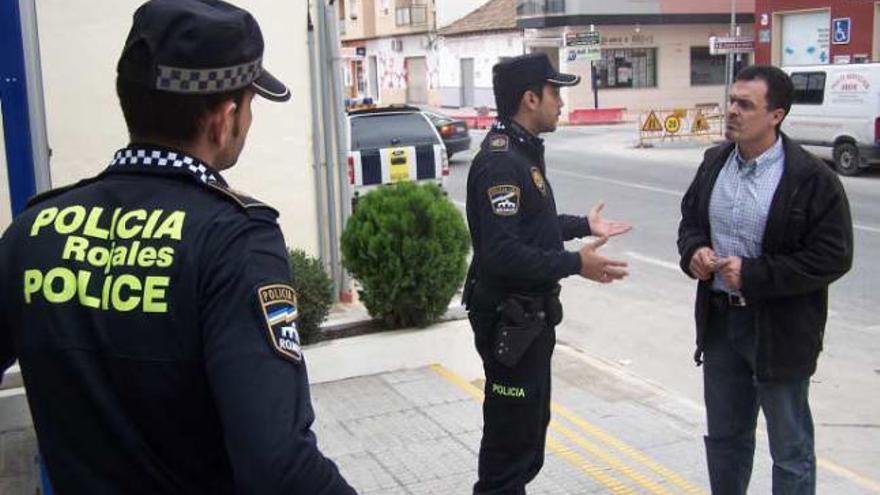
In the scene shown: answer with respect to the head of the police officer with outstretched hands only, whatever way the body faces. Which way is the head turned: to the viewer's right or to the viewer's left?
to the viewer's right

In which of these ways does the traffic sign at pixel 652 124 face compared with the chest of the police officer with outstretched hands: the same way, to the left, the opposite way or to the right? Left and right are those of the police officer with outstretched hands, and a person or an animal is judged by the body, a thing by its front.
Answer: to the right

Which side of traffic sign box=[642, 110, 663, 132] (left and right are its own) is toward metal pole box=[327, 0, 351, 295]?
front

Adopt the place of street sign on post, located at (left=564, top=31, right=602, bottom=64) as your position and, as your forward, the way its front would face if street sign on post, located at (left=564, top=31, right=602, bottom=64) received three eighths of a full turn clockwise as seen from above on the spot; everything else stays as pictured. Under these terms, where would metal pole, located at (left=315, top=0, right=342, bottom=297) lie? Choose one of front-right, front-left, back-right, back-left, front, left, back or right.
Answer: back-left

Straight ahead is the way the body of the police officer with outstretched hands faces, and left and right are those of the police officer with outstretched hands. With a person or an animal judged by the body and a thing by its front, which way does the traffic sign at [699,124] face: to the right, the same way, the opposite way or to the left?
to the right

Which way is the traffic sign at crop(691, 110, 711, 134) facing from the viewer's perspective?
toward the camera

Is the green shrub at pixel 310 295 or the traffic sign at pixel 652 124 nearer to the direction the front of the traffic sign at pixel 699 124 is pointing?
the green shrub

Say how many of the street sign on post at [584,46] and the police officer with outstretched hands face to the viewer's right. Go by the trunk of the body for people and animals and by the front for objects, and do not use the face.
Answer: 1

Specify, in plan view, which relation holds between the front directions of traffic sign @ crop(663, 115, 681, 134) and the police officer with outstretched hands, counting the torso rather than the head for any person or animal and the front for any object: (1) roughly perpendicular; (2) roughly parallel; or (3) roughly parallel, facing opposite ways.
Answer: roughly perpendicular

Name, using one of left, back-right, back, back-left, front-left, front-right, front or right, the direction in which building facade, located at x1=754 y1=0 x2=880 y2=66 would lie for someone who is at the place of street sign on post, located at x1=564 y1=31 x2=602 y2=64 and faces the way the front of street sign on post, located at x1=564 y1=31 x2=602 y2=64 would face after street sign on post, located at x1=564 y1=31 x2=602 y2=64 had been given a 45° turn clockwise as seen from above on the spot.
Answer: left

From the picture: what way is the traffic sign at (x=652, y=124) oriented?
toward the camera

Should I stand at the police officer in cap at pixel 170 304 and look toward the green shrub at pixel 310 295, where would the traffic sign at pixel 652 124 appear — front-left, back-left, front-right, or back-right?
front-right

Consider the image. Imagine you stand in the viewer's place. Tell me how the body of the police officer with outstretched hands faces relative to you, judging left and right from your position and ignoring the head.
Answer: facing to the right of the viewer

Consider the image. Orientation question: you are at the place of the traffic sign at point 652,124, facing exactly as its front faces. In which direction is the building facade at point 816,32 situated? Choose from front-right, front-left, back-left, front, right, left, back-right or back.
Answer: back-left

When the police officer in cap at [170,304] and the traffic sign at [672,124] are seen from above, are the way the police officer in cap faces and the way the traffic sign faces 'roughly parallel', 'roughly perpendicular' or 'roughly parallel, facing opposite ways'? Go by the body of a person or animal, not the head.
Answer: roughly parallel, facing opposite ways

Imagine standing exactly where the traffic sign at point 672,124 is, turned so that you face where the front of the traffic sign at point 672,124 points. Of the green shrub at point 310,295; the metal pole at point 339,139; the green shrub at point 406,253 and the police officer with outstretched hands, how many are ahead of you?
4

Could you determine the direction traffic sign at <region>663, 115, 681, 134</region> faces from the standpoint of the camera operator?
facing the viewer

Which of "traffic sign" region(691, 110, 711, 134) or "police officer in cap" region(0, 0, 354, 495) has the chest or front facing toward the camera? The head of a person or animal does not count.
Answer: the traffic sign

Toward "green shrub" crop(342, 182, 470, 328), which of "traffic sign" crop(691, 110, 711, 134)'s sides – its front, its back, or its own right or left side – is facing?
front
